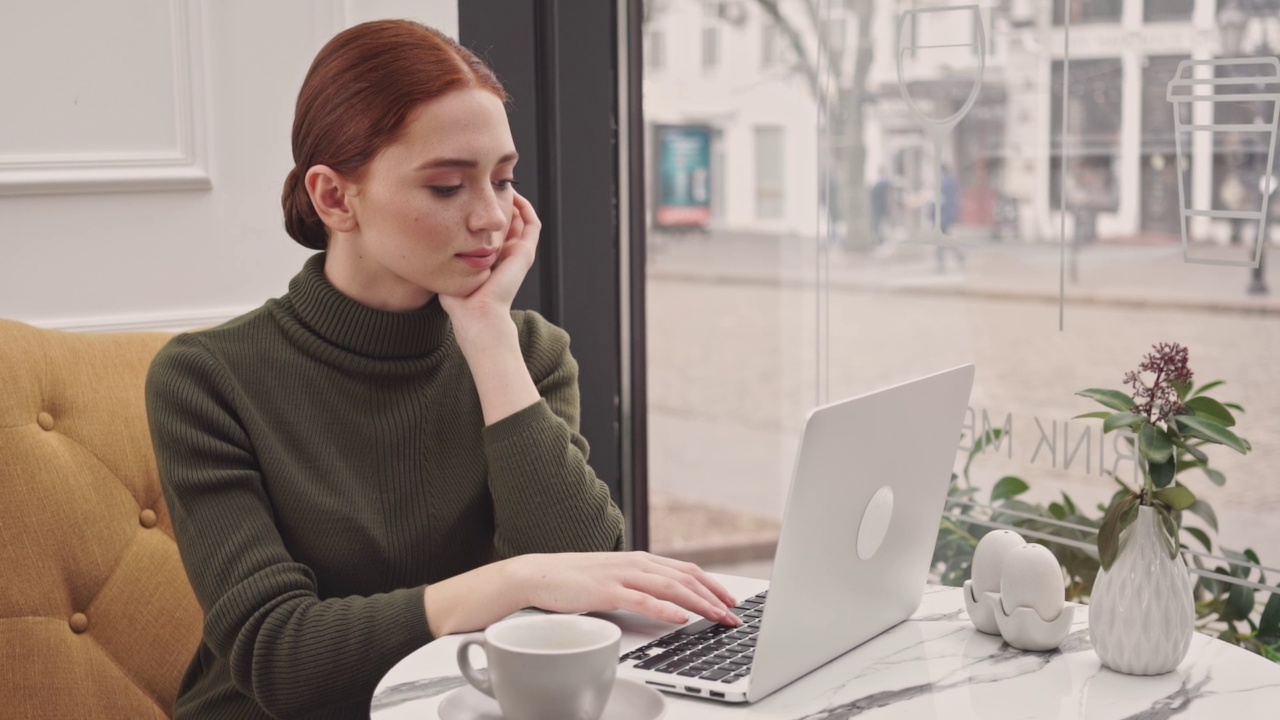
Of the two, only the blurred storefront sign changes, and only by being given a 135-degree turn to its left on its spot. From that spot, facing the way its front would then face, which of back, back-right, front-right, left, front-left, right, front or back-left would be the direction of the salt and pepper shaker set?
back-right

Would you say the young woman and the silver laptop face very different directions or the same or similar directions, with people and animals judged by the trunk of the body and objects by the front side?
very different directions

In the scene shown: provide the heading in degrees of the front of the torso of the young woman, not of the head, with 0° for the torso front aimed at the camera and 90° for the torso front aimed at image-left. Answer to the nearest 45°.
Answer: approximately 315°

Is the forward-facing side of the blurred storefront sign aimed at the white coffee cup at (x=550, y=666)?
yes

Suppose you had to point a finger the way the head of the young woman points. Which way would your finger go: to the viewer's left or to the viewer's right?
to the viewer's right

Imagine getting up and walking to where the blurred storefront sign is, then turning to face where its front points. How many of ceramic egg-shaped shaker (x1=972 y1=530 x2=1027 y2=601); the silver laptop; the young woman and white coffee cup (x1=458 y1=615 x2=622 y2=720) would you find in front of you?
4

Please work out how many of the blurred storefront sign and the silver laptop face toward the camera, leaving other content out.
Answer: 1

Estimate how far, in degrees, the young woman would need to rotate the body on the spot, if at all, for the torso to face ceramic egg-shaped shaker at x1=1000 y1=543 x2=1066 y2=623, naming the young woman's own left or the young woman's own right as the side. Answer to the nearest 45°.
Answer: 0° — they already face it

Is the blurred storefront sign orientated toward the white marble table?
yes

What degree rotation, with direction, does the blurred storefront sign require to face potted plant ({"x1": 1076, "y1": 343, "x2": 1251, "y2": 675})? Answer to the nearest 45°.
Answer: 0° — it already faces it

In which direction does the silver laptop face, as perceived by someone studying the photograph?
facing away from the viewer and to the left of the viewer

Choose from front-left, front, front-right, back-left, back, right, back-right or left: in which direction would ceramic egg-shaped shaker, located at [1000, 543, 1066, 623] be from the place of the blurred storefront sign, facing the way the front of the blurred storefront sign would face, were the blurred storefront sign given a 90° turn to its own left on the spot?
right

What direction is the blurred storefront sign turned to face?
toward the camera
